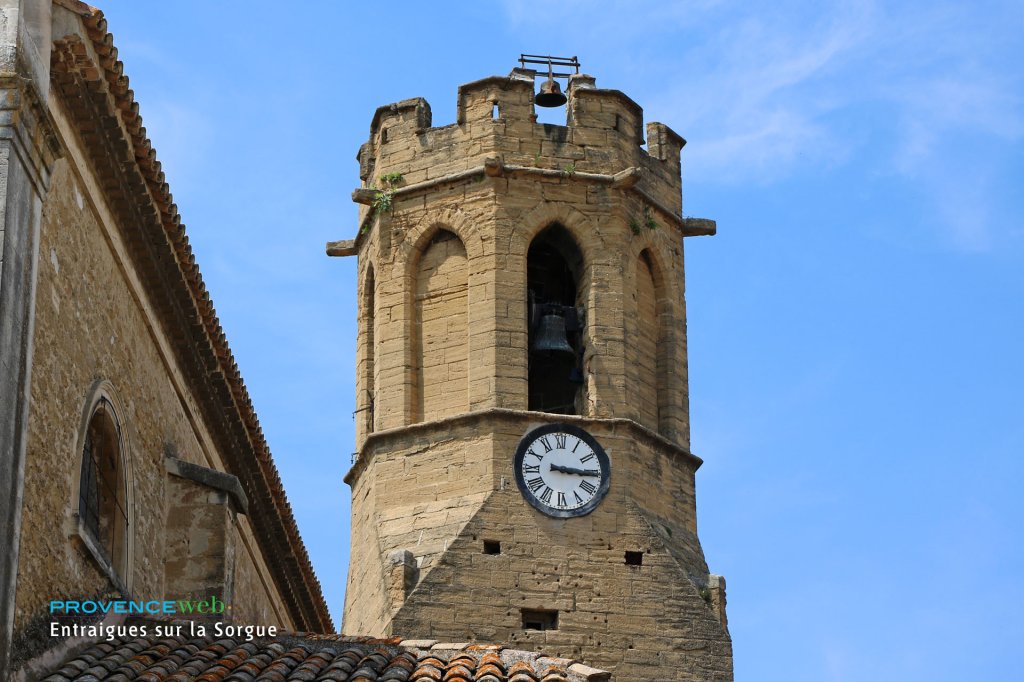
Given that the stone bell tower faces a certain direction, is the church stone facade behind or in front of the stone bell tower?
in front

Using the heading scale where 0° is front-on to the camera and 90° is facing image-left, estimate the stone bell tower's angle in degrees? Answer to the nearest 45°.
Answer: approximately 0°
